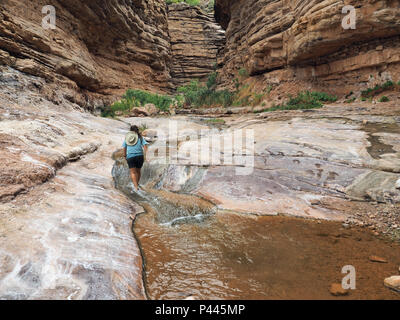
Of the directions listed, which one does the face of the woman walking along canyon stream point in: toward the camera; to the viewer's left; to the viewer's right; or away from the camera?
away from the camera

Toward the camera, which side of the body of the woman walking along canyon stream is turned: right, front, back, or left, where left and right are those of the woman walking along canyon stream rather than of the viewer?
back

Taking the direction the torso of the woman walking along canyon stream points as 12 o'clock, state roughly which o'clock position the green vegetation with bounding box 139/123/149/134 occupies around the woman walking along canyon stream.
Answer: The green vegetation is roughly at 12 o'clock from the woman walking along canyon stream.

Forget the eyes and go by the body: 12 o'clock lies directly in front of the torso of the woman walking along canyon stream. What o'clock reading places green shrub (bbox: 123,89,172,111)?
The green shrub is roughly at 12 o'clock from the woman walking along canyon stream.
